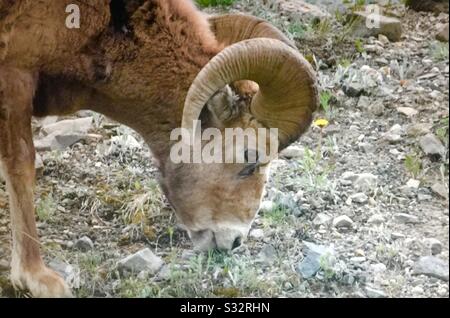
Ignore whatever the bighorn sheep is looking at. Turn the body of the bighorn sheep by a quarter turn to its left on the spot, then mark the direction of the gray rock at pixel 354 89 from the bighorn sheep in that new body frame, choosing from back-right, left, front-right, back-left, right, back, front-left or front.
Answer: front-right

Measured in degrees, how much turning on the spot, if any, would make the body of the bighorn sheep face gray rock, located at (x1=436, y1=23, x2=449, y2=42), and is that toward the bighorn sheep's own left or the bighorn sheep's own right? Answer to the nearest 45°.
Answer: approximately 45° to the bighorn sheep's own left

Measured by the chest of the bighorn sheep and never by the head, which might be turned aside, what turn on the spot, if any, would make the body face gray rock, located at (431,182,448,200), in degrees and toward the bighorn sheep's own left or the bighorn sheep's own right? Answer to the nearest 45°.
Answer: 0° — it already faces it

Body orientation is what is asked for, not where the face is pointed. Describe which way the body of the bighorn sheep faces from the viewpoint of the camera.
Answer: to the viewer's right

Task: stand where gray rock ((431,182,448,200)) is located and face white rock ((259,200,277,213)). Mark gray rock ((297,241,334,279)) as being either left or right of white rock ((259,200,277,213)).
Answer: left

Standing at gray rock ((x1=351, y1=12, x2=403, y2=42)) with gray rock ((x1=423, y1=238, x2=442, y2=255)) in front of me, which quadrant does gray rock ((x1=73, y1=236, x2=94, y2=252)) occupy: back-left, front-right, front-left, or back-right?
front-right

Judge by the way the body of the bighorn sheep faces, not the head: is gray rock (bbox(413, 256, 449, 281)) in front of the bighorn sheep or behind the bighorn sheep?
in front

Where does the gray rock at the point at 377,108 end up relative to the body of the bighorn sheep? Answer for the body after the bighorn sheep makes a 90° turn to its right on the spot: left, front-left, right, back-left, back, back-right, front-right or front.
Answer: back-left

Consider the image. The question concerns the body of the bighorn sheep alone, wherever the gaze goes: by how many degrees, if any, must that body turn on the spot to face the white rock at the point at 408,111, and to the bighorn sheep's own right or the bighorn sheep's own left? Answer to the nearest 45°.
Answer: approximately 45° to the bighorn sheep's own left

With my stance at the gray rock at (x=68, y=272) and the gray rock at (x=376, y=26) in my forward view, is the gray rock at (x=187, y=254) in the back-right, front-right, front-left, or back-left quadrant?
front-right

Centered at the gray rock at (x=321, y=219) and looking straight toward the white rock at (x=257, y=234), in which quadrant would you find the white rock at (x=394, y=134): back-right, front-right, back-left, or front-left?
back-right

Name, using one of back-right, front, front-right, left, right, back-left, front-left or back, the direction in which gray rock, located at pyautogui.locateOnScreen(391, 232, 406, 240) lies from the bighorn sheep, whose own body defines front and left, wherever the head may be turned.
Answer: front
